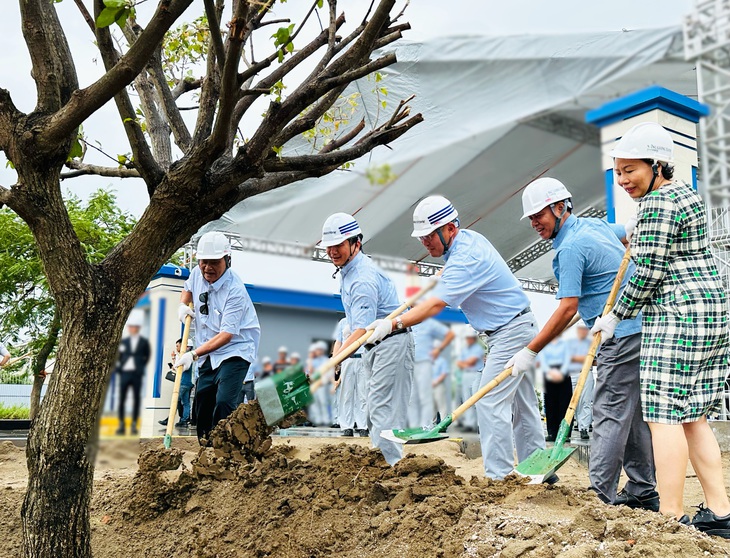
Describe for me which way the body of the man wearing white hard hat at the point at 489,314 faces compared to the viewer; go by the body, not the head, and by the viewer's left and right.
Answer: facing to the left of the viewer

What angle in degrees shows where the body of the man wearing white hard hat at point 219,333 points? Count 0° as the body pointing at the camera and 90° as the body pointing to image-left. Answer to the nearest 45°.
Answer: approximately 45°

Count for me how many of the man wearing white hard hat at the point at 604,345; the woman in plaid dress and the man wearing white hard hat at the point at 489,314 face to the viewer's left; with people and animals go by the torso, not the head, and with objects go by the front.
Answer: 3

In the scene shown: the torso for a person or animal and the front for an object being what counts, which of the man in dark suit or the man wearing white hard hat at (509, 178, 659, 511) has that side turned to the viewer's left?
the man wearing white hard hat

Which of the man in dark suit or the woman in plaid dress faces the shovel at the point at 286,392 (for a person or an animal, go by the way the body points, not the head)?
the woman in plaid dress

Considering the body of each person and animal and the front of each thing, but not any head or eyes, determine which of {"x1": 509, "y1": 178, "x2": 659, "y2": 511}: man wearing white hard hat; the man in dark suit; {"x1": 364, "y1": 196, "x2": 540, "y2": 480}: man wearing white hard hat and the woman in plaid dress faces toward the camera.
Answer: the man in dark suit

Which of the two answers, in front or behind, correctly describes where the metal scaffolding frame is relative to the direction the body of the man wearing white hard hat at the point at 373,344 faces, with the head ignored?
behind

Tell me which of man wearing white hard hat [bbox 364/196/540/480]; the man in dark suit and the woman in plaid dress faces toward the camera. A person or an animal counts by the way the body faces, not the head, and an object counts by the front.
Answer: the man in dark suit

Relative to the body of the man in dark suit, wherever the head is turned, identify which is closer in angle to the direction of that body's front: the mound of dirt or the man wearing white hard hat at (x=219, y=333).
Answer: the mound of dirt

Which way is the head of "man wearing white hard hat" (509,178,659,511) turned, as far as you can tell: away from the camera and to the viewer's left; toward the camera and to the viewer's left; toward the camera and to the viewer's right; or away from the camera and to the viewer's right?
toward the camera and to the viewer's left

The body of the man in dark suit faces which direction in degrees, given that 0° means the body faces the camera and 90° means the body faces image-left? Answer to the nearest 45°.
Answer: approximately 0°

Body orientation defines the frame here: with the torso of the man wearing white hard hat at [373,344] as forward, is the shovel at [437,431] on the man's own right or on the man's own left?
on the man's own left

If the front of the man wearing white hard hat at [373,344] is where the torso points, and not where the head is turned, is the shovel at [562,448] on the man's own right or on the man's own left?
on the man's own left

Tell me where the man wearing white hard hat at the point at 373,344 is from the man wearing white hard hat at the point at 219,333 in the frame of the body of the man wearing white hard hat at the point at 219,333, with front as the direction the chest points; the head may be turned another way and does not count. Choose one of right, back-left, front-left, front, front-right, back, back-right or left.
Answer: left

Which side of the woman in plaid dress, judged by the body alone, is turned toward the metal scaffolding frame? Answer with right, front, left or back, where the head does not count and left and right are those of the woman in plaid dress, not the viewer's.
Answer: right

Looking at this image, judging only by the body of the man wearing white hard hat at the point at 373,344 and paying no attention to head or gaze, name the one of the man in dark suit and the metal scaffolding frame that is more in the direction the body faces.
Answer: the man in dark suit

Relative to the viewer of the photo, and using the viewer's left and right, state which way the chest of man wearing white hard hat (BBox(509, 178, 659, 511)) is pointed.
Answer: facing to the left of the viewer
